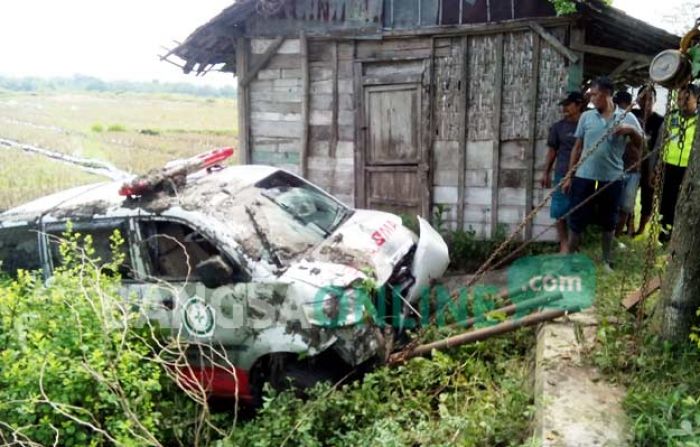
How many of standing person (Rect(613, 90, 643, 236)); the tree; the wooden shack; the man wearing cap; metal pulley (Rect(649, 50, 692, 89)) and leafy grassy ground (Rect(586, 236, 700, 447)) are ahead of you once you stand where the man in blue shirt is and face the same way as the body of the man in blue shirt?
3

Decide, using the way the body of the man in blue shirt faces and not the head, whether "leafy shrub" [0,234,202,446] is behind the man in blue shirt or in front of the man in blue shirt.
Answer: in front

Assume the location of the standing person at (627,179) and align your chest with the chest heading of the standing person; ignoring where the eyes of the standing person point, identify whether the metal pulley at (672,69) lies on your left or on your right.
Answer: on your left

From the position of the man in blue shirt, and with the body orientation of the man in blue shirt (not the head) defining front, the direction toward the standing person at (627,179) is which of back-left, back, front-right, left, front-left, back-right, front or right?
back

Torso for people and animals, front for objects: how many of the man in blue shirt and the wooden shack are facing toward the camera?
2

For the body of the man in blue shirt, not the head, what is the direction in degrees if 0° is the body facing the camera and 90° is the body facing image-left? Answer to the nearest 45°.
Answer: approximately 0°

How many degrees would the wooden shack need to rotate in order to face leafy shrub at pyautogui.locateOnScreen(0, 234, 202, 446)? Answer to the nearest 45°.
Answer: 0° — it already faces it

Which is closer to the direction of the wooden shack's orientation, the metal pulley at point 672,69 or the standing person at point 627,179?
the metal pulley
